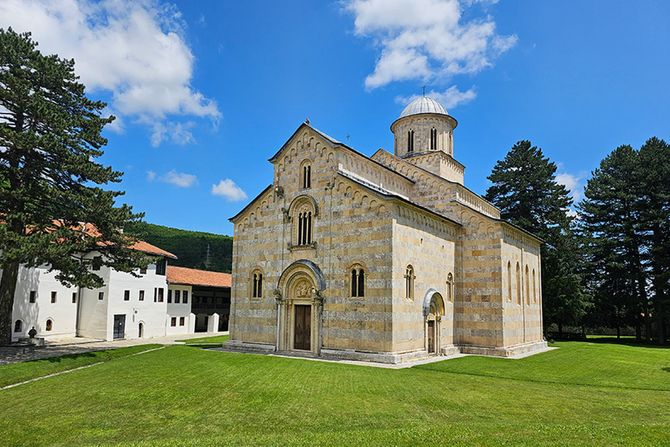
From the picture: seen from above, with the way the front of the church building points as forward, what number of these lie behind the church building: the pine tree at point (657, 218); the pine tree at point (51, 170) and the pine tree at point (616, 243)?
2

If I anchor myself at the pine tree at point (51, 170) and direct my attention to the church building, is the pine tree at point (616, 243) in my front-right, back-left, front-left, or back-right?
front-left

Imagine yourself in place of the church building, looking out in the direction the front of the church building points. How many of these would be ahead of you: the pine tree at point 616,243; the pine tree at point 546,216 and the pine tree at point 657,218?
0

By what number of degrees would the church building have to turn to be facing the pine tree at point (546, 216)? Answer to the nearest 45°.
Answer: approximately 180°

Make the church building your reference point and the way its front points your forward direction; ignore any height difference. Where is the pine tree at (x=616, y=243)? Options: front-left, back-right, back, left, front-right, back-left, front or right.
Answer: back

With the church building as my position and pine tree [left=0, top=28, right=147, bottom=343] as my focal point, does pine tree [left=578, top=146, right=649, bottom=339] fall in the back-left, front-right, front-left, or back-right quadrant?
back-right

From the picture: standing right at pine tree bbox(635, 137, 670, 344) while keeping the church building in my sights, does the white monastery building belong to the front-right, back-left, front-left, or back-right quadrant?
front-right

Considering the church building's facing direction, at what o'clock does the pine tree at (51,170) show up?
The pine tree is roughly at 1 o'clock from the church building.

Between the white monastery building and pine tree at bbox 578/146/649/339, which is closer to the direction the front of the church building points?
the white monastery building

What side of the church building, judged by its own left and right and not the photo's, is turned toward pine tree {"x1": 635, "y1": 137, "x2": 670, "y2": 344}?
back
